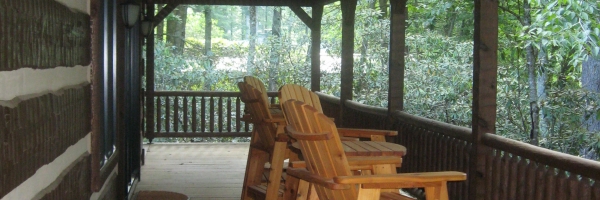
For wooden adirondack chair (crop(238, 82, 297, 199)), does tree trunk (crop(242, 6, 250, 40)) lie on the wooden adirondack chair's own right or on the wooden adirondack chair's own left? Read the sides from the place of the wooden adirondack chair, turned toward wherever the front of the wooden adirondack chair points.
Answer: on the wooden adirondack chair's own left

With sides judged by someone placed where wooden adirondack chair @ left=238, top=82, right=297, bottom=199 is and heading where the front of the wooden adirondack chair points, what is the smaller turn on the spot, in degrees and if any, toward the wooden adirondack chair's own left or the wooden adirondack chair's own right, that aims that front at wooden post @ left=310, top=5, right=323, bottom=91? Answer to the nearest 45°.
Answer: approximately 45° to the wooden adirondack chair's own left

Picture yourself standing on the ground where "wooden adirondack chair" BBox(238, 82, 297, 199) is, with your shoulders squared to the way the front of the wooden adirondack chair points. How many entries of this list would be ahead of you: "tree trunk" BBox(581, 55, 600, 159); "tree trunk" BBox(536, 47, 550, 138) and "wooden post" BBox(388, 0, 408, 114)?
3

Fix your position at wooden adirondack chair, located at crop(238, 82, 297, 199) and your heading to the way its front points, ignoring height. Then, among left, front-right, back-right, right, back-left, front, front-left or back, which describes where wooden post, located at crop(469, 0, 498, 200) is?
front-right

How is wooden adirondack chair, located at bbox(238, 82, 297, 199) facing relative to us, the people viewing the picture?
facing away from the viewer and to the right of the viewer

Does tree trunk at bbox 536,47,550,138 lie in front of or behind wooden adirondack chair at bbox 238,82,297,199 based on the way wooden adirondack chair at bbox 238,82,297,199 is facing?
in front

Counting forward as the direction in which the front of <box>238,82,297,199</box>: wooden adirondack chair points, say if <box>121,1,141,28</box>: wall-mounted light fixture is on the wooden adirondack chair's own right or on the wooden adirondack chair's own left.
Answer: on the wooden adirondack chair's own left

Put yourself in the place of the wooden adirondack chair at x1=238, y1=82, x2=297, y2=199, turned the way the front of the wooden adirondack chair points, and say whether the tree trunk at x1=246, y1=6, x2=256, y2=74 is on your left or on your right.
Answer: on your left

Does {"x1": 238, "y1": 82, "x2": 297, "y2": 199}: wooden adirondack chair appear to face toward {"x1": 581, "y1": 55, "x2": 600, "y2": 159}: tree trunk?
yes

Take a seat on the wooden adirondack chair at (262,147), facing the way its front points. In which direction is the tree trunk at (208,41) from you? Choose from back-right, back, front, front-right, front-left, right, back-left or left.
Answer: front-left

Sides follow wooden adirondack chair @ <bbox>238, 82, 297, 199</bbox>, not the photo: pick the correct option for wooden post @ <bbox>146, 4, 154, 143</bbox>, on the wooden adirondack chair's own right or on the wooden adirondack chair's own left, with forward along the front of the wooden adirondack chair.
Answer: on the wooden adirondack chair's own left

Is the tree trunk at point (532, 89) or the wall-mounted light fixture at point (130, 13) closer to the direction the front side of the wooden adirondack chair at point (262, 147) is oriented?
the tree trunk

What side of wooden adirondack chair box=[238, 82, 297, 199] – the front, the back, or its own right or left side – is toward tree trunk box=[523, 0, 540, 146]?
front
